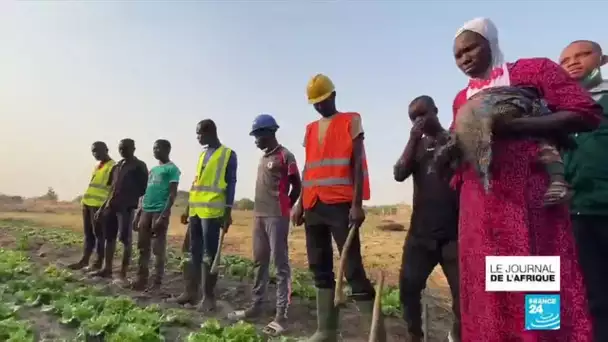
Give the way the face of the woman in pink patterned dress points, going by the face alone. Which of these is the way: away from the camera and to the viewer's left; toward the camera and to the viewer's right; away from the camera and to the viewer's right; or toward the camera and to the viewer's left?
toward the camera and to the viewer's left

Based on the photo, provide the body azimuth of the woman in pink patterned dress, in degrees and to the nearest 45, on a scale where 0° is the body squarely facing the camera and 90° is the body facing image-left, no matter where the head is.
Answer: approximately 45°

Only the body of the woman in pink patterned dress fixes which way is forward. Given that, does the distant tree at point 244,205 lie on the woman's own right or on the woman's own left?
on the woman's own right
